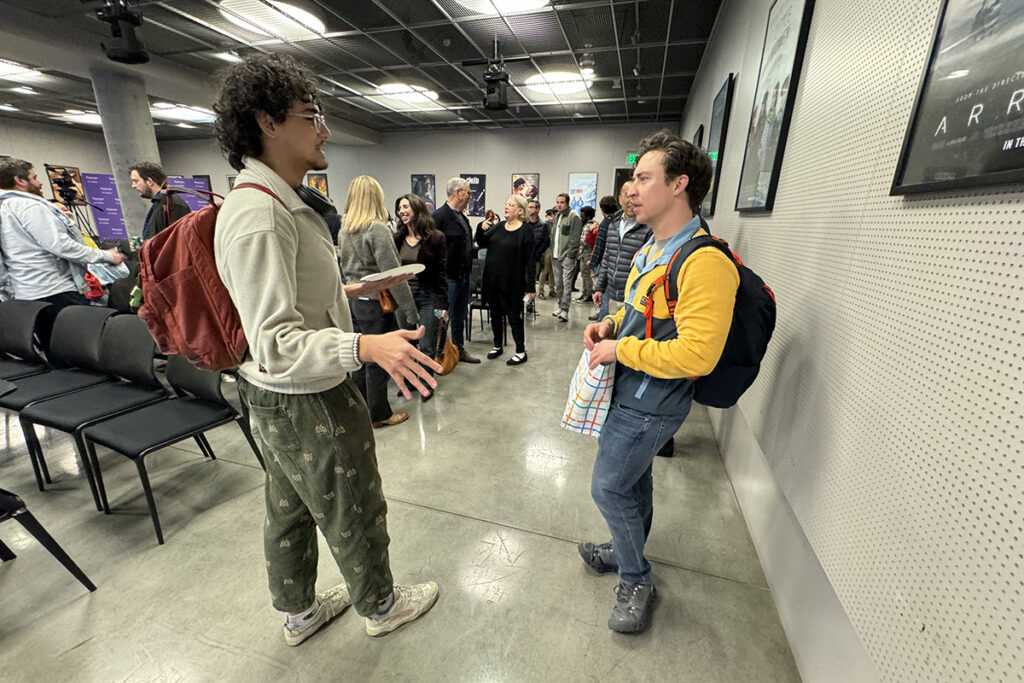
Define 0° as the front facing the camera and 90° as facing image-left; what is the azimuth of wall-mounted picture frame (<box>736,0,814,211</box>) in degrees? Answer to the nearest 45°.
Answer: approximately 90°

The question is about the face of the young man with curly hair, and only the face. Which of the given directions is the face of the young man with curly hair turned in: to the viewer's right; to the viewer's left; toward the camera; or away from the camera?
to the viewer's right

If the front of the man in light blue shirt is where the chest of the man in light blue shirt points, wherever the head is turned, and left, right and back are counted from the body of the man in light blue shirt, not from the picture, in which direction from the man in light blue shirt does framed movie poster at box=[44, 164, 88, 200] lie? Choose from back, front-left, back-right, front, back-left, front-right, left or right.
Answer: left

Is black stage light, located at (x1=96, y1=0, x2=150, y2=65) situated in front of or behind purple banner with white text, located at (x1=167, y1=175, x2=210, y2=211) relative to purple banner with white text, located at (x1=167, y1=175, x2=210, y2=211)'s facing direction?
in front

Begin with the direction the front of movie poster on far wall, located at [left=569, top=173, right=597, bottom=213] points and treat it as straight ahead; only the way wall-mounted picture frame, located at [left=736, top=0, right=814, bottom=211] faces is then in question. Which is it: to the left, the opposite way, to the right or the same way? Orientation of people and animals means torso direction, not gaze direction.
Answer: to the right

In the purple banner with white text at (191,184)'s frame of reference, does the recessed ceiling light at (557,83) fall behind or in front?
in front

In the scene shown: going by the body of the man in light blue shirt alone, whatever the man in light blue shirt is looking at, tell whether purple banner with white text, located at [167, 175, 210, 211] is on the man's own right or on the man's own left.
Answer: on the man's own left

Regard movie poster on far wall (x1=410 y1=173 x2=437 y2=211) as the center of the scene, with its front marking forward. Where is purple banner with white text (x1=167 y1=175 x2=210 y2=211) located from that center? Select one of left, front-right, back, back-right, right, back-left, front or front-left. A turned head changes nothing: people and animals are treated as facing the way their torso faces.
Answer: right

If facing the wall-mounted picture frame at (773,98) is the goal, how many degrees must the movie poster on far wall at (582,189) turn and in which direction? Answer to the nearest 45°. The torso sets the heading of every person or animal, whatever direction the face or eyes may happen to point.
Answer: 0° — it already faces it

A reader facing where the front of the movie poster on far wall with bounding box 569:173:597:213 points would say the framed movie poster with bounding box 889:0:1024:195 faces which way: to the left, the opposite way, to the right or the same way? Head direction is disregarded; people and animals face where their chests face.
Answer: to the right

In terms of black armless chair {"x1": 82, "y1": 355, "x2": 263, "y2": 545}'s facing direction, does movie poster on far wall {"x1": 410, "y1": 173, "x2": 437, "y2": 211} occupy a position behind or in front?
behind

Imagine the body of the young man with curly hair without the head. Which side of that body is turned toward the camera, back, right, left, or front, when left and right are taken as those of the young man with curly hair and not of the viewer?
right

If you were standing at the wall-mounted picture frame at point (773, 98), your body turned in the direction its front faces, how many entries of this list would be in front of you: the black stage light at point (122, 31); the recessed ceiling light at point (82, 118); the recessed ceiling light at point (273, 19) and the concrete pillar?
4

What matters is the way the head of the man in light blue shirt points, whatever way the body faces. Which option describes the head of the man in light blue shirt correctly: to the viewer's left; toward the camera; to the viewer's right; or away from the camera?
to the viewer's right

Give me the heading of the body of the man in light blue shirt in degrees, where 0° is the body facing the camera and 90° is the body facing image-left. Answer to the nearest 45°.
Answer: approximately 270°

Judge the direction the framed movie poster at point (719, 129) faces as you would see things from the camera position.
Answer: facing to the left of the viewer

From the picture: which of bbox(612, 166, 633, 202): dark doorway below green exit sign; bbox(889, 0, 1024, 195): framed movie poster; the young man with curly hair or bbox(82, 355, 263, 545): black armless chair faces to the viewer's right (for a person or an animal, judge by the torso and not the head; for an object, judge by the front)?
the young man with curly hair
